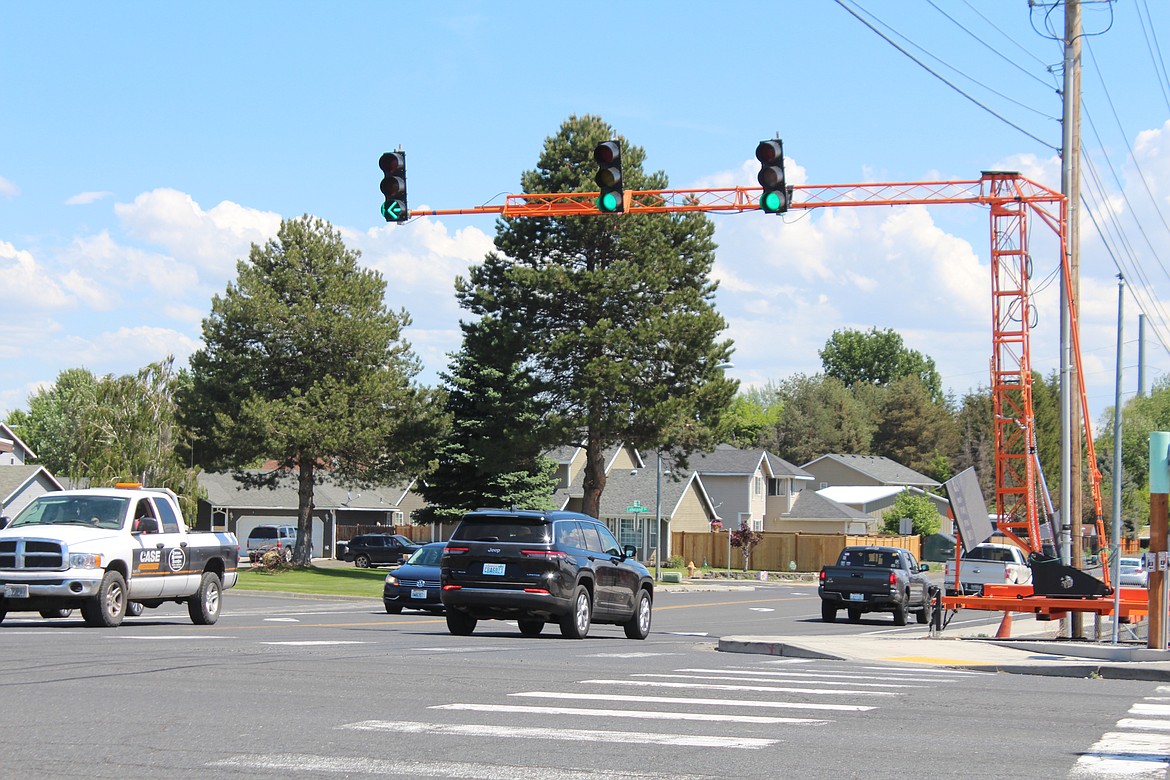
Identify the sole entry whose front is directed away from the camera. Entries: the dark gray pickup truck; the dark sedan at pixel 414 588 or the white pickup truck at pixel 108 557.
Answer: the dark gray pickup truck

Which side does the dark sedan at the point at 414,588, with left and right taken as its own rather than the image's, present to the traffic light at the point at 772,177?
left

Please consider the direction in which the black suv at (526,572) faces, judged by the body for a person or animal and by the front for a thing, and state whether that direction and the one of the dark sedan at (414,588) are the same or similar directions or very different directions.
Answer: very different directions

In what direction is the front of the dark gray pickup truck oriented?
away from the camera

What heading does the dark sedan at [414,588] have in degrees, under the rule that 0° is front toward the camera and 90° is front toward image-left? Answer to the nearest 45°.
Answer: approximately 45°

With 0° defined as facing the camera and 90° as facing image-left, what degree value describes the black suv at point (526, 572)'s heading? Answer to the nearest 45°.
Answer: approximately 225°

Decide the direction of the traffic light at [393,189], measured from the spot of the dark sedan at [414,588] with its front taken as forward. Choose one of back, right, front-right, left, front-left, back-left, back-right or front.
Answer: front-left

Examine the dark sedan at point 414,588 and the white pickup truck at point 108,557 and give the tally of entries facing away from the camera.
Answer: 0

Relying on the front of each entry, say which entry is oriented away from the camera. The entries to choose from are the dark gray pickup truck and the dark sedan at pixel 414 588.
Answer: the dark gray pickup truck
